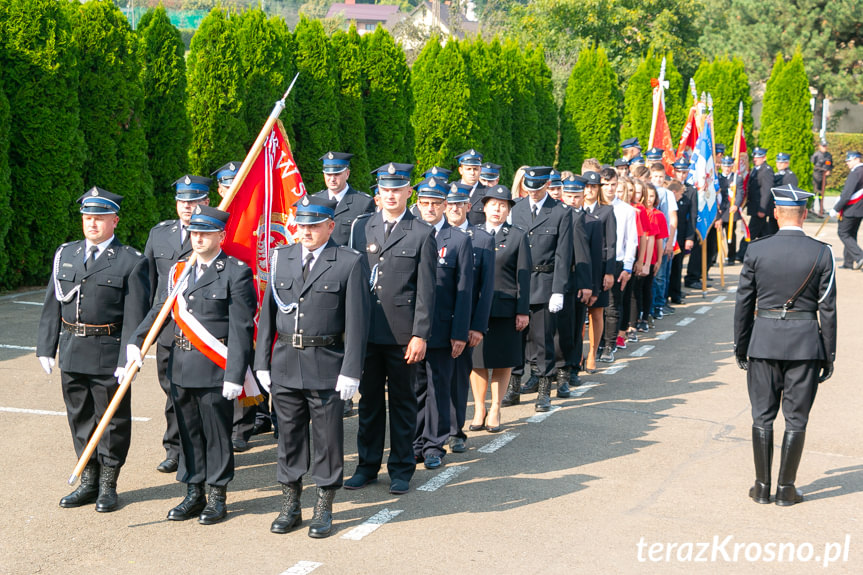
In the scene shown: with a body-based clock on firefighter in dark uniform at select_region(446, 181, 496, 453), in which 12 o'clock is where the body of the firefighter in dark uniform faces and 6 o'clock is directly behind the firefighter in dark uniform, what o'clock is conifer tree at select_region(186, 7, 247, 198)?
The conifer tree is roughly at 5 o'clock from the firefighter in dark uniform.

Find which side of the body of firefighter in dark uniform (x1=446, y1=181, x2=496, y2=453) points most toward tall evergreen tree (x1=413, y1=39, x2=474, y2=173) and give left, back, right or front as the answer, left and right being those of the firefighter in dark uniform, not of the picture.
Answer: back

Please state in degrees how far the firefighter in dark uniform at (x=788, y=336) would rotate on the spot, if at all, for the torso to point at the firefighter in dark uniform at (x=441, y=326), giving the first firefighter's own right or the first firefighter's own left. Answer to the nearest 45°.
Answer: approximately 90° to the first firefighter's own left

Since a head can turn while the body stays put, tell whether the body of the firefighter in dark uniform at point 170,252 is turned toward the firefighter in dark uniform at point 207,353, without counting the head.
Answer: yes

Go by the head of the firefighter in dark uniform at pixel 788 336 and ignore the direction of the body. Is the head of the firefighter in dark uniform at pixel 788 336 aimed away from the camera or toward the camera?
away from the camera

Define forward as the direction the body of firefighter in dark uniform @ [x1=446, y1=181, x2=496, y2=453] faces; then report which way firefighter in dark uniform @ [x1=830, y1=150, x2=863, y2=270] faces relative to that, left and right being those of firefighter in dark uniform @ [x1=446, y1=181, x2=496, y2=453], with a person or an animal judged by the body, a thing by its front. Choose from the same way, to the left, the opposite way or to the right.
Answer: to the right

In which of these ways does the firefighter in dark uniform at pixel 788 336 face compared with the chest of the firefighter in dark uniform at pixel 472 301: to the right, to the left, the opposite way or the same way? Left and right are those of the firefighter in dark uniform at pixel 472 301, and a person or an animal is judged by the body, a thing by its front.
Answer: the opposite way

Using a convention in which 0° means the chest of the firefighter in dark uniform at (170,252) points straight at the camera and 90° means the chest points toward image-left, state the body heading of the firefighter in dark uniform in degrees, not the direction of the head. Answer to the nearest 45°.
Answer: approximately 0°

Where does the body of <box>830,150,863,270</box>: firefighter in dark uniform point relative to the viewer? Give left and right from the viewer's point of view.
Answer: facing to the left of the viewer

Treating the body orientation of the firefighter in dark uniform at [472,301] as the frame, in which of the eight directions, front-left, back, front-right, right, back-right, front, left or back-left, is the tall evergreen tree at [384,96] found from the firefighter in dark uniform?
back

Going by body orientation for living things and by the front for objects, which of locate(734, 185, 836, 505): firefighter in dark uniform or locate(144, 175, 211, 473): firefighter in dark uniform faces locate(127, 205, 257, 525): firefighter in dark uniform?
locate(144, 175, 211, 473): firefighter in dark uniform

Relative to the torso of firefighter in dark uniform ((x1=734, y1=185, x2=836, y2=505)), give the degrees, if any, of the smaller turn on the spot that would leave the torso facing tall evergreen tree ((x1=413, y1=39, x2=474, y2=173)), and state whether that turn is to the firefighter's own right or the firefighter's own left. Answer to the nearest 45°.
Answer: approximately 45° to the firefighter's own left
